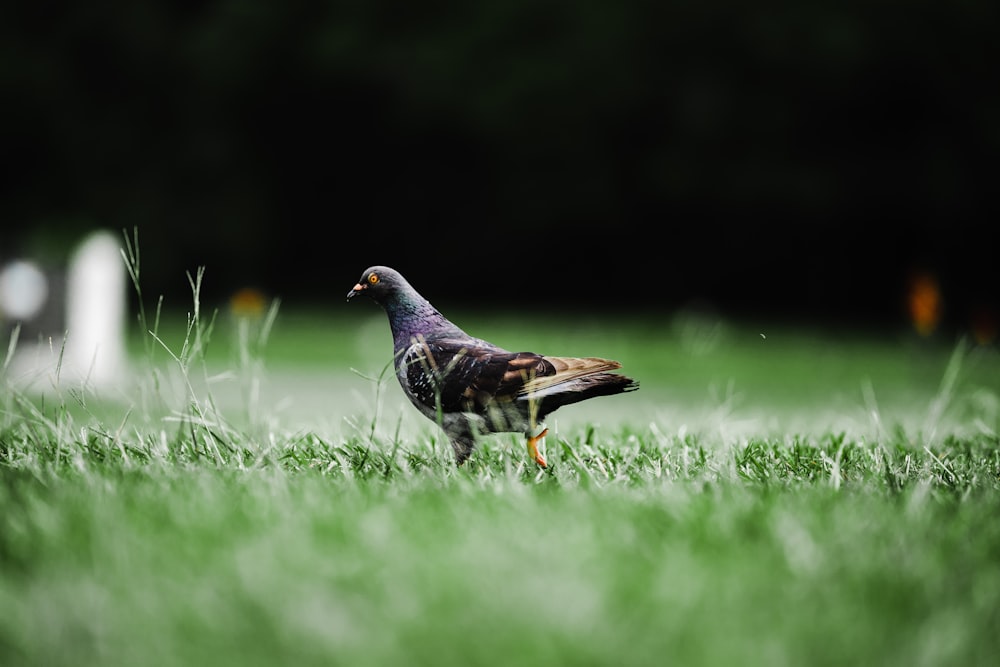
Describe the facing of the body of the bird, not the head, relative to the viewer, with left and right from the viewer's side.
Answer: facing to the left of the viewer

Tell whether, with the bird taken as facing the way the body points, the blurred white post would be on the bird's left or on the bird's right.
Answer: on the bird's right
